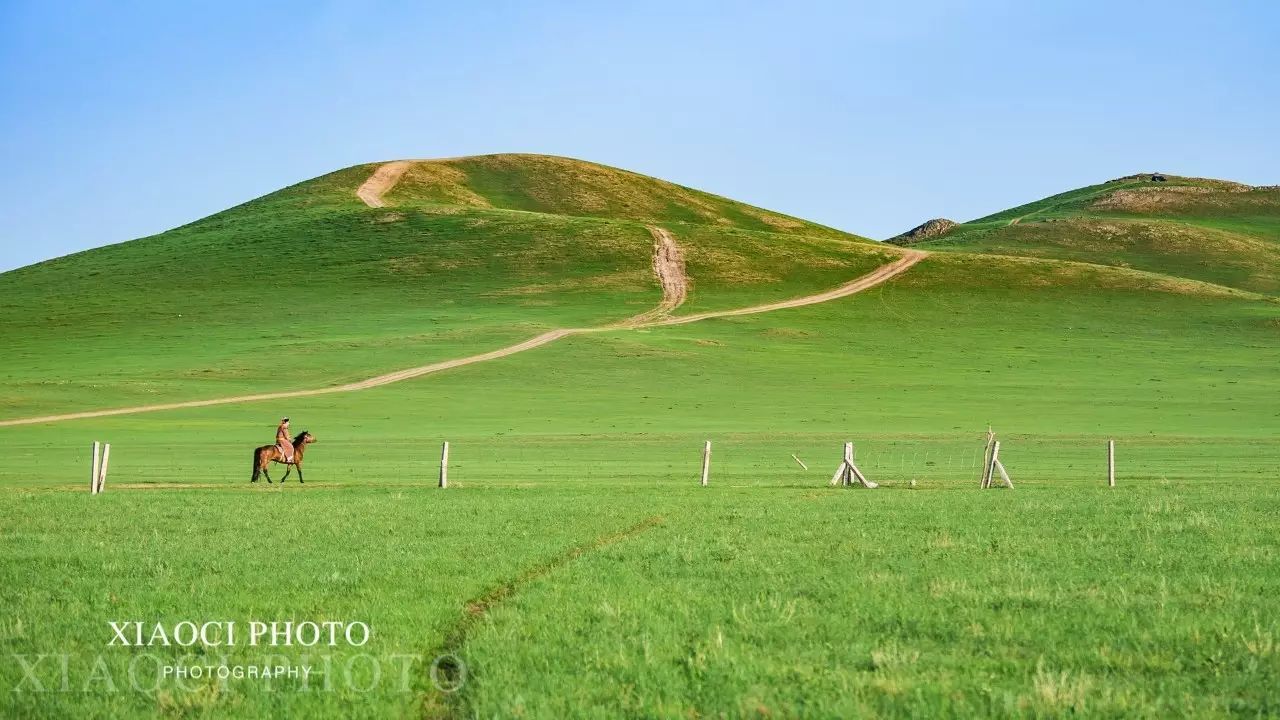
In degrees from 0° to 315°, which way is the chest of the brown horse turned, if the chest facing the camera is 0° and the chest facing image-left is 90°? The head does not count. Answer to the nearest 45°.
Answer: approximately 270°

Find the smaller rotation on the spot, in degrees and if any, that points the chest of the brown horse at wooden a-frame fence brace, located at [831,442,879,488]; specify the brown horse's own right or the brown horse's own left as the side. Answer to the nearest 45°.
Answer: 0° — it already faces it
